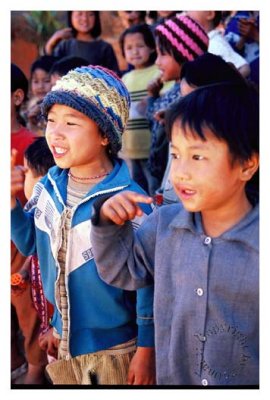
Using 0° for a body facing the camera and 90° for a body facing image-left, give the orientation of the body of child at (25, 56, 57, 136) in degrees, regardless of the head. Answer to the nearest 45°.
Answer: approximately 0°

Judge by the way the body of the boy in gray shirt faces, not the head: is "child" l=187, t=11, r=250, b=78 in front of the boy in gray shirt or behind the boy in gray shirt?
behind

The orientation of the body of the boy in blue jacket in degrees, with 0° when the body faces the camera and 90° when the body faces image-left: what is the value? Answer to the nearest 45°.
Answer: approximately 45°

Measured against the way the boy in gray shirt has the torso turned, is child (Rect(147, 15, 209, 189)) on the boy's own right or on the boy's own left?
on the boy's own right

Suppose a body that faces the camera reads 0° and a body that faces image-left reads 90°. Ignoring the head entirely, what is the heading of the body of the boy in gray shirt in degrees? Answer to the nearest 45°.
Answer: approximately 45°

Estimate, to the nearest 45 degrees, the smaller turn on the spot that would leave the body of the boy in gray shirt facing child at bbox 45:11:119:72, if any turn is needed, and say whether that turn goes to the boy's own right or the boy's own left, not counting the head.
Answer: approximately 135° to the boy's own right
